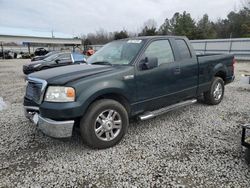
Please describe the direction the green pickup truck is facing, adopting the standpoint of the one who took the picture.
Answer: facing the viewer and to the left of the viewer

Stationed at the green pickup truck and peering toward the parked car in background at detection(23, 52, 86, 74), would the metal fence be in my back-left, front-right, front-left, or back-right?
front-right

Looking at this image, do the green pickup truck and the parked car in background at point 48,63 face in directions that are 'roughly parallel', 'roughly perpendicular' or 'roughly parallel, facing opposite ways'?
roughly parallel

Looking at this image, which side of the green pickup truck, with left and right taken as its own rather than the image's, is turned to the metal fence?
back

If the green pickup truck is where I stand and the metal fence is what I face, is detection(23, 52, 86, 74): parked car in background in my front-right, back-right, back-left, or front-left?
front-left

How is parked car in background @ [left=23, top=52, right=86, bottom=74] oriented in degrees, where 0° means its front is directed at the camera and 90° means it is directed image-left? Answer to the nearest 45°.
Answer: approximately 45°

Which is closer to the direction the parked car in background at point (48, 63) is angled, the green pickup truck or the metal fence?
the green pickup truck

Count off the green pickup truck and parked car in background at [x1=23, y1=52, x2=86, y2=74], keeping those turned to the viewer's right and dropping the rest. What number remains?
0

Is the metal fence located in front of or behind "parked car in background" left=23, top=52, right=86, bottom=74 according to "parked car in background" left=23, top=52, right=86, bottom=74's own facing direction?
behind

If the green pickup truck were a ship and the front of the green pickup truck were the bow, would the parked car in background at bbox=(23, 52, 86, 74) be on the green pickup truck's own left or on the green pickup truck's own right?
on the green pickup truck's own right

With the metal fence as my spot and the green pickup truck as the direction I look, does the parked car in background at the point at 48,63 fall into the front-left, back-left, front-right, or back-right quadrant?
front-right
